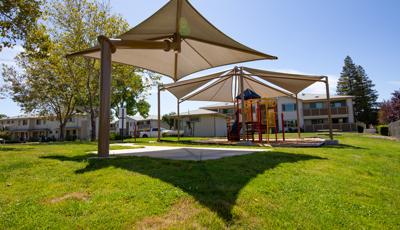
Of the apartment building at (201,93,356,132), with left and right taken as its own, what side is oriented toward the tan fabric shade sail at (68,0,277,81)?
front

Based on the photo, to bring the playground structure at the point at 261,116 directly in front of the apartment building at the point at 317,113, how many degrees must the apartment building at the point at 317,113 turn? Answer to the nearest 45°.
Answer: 0° — it already faces it

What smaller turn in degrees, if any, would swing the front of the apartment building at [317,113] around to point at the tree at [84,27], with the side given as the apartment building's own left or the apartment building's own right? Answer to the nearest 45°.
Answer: approximately 45° to the apartment building's own right

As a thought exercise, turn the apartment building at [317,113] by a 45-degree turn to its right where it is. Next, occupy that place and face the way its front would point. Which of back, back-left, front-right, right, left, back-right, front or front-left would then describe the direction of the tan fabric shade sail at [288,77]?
front-left

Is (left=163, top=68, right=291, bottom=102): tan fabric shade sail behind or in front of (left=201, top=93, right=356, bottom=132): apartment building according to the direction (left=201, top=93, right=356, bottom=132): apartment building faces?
in front

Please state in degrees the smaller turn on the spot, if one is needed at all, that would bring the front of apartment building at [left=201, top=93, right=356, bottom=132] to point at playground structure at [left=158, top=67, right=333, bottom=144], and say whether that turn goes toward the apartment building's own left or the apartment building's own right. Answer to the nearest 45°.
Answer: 0° — it already faces it

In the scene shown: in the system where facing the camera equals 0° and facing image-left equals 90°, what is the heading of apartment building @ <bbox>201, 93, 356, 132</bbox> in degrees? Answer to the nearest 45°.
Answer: approximately 0°

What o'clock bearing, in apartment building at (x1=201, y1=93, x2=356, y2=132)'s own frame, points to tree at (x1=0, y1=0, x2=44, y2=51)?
The tree is roughly at 1 o'clock from the apartment building.

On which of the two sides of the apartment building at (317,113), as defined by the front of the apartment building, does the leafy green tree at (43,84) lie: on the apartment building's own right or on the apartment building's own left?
on the apartment building's own right
